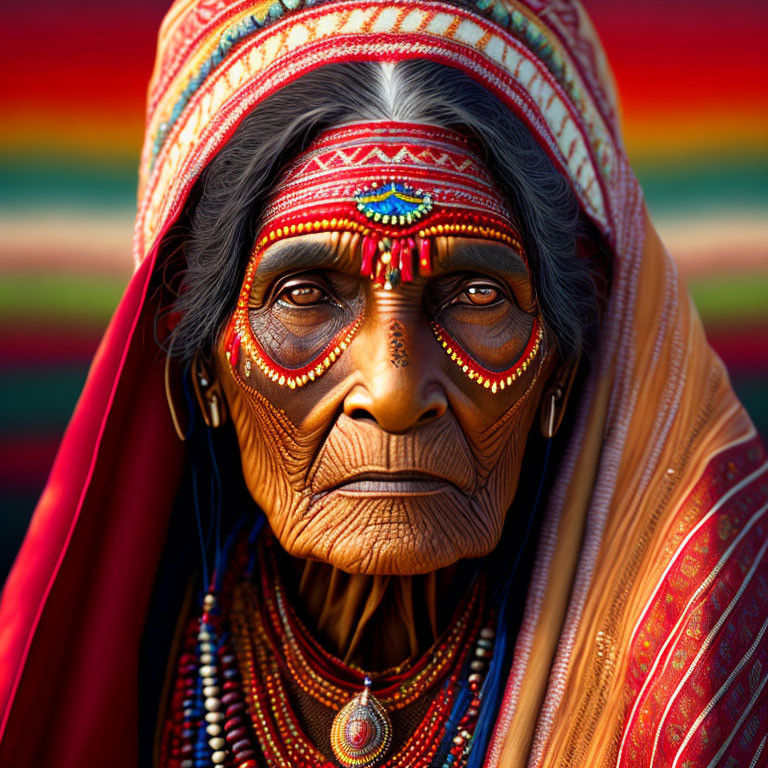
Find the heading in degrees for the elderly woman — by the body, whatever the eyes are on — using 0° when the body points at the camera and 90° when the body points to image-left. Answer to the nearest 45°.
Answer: approximately 0°
